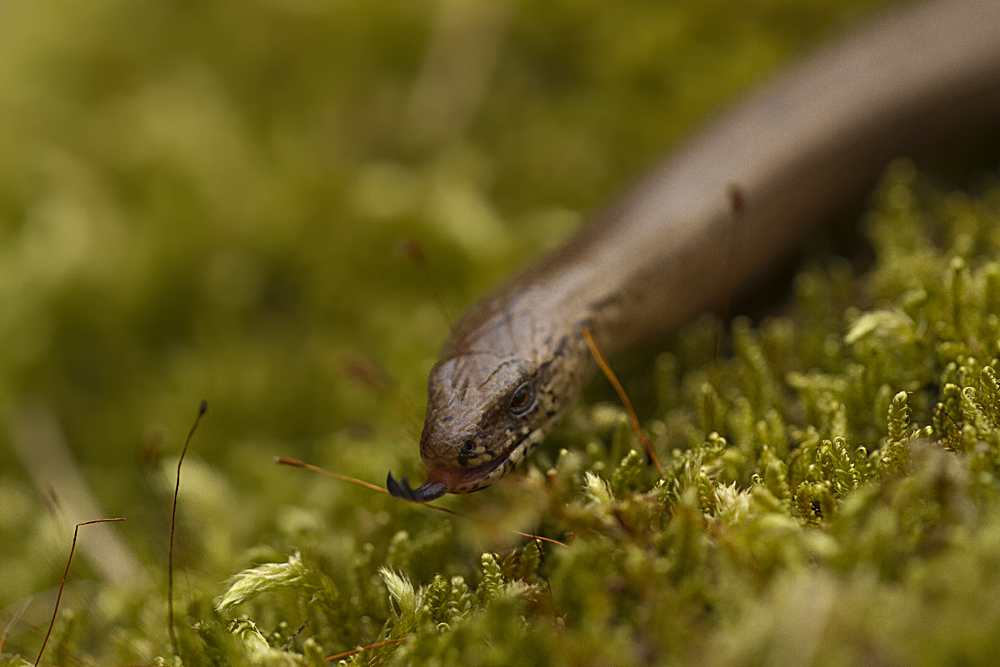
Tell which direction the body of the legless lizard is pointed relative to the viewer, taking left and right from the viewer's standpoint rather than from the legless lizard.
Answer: facing the viewer and to the left of the viewer
